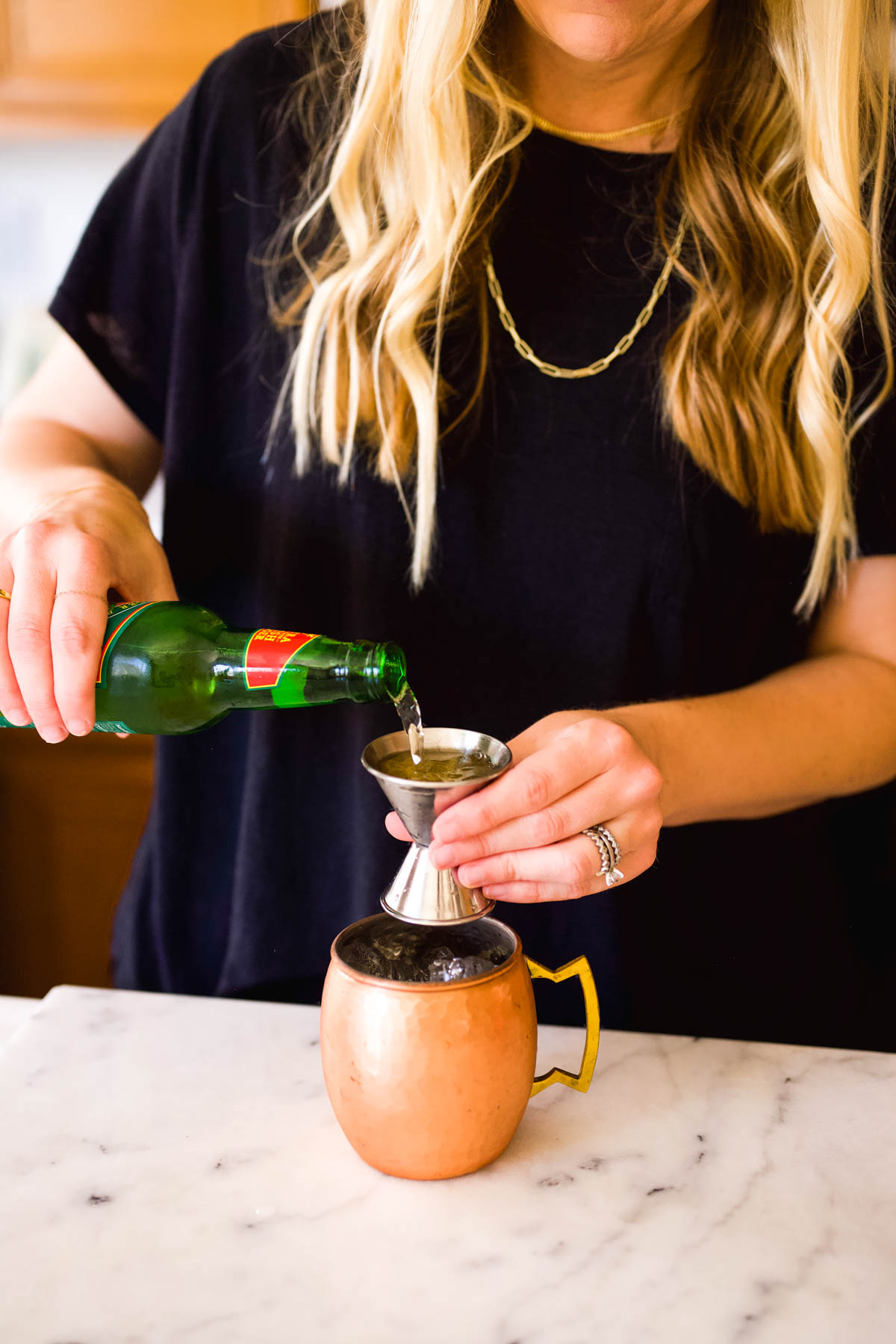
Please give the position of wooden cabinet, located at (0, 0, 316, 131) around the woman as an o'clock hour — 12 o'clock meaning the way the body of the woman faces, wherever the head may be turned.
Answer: The wooden cabinet is roughly at 5 o'clock from the woman.

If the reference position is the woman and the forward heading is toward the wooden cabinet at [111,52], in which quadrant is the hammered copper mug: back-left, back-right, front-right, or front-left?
back-left

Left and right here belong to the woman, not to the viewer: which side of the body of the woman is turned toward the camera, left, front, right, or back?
front

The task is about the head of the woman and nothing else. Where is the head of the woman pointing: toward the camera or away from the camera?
toward the camera
